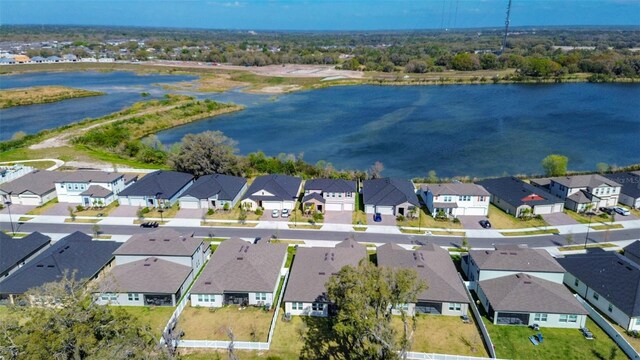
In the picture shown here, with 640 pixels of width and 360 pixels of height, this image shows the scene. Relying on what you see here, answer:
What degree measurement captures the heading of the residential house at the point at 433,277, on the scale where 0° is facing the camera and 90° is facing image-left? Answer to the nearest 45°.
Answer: approximately 180°

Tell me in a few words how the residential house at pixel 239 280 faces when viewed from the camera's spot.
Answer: facing away from the viewer

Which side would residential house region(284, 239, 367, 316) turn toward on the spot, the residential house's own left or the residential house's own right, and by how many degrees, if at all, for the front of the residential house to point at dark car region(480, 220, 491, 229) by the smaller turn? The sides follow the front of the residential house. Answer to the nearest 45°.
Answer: approximately 45° to the residential house's own right

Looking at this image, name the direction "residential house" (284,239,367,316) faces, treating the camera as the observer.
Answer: facing away from the viewer

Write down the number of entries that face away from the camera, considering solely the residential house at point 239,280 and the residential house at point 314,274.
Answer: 2

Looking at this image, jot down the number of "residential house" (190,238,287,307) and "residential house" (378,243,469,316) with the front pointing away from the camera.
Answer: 2

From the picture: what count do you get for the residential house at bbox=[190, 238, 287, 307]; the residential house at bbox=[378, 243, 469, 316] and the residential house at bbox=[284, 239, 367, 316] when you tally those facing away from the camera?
3

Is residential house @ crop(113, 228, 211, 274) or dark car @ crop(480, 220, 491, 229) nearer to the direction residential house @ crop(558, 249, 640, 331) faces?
the dark car

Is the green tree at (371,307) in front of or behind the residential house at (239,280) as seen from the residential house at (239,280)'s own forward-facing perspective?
behind

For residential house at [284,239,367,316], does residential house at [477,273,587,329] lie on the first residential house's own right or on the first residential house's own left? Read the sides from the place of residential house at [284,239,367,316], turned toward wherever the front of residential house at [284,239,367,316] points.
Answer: on the first residential house's own right
